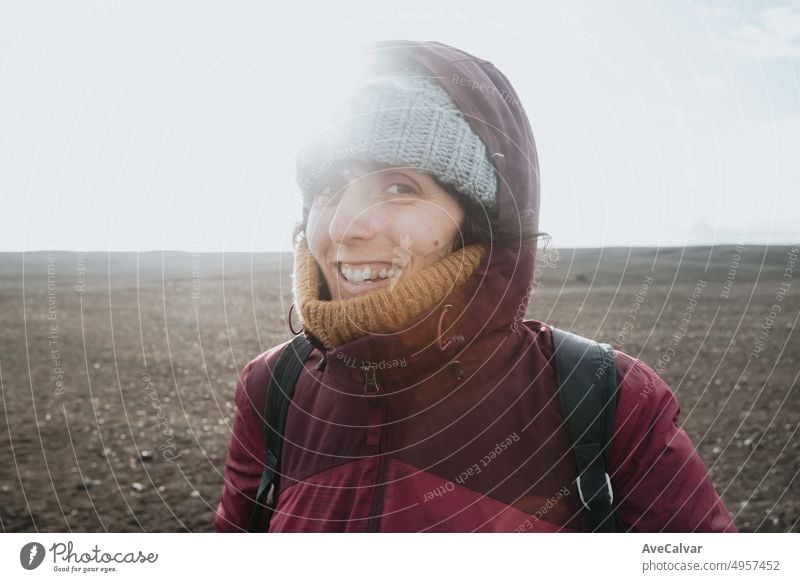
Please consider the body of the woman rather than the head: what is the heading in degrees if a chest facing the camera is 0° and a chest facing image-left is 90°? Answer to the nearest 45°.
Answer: approximately 45°

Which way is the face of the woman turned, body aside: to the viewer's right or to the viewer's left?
to the viewer's left
